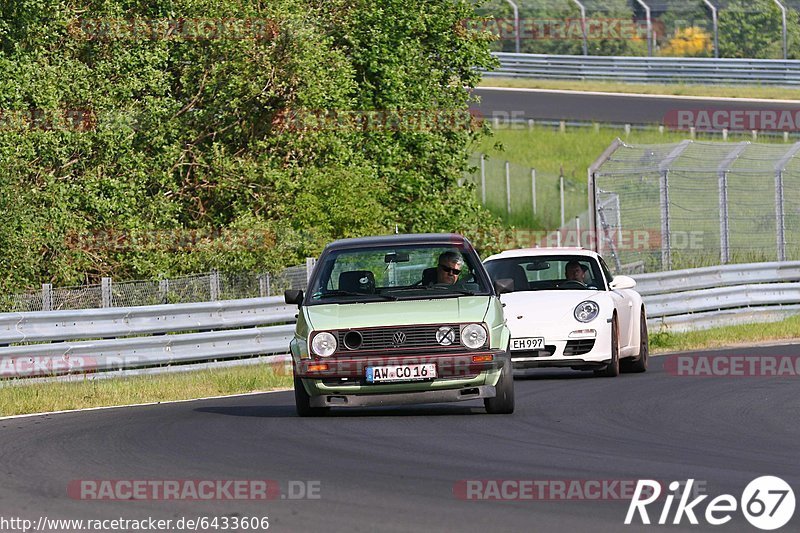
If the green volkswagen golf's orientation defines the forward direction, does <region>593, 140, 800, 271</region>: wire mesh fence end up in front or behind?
behind

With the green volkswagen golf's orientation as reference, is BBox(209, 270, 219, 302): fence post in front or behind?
behind

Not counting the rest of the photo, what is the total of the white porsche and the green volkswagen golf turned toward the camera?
2

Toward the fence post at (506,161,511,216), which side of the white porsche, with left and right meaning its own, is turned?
back

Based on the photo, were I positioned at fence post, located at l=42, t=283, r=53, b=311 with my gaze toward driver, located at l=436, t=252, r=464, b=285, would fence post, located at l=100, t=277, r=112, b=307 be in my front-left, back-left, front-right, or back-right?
front-left

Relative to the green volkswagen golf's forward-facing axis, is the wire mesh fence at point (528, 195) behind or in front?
behind

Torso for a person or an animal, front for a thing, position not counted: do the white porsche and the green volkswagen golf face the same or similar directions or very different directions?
same or similar directions

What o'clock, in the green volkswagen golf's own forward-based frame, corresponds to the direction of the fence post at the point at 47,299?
The fence post is roughly at 5 o'clock from the green volkswagen golf.

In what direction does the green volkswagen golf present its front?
toward the camera

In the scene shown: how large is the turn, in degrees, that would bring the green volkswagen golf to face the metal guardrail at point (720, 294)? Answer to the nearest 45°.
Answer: approximately 135° to its left

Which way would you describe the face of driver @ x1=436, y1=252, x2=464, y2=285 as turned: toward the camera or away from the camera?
toward the camera

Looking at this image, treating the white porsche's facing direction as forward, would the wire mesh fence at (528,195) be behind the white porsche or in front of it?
behind

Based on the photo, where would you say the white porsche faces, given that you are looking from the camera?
facing the viewer

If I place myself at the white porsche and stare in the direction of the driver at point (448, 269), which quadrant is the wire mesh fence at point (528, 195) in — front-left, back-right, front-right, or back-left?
back-right
